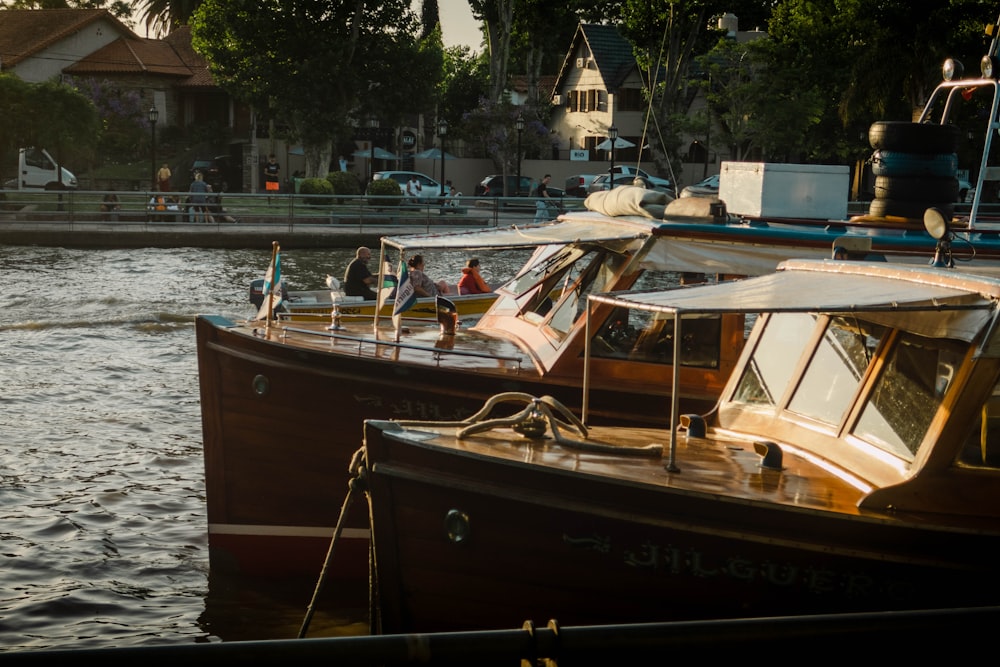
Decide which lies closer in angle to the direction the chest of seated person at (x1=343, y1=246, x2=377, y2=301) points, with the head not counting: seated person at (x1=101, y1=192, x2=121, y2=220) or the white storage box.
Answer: the white storage box

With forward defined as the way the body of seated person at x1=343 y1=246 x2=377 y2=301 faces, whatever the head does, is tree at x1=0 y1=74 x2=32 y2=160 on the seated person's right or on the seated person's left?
on the seated person's left

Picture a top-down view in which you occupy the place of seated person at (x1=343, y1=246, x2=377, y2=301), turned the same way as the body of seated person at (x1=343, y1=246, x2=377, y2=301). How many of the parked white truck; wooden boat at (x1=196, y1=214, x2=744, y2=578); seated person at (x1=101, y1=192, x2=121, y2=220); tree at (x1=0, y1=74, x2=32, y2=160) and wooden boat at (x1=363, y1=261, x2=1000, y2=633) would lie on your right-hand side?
2

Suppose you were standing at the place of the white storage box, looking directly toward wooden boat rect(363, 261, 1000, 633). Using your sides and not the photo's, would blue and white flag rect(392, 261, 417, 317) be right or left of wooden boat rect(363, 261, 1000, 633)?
right

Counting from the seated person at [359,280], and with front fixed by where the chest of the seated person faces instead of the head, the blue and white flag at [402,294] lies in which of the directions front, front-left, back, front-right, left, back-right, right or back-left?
right

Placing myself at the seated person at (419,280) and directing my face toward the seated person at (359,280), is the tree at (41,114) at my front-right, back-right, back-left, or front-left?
front-right

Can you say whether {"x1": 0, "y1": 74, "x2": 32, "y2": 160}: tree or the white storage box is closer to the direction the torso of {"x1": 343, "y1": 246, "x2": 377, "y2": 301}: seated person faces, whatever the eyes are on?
the white storage box

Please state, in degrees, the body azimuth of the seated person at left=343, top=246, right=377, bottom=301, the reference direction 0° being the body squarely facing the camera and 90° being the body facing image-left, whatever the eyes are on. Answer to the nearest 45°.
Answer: approximately 270°

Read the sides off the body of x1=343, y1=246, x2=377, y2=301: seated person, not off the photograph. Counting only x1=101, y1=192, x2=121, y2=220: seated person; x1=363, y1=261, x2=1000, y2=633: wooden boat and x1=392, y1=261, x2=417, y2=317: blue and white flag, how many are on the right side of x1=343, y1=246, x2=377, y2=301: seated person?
2

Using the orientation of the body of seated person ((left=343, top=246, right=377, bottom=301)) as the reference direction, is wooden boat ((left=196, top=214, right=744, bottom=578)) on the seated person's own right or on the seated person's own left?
on the seated person's own right

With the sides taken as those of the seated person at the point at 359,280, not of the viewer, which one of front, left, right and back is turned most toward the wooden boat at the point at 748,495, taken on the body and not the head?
right

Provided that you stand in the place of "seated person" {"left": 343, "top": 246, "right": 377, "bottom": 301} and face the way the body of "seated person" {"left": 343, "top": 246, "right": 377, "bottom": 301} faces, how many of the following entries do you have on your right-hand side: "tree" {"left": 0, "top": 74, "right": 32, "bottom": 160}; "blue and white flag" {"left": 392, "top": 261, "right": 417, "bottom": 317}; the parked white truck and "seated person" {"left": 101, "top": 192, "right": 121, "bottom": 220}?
1

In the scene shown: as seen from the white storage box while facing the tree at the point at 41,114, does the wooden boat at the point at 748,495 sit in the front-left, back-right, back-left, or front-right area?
back-left

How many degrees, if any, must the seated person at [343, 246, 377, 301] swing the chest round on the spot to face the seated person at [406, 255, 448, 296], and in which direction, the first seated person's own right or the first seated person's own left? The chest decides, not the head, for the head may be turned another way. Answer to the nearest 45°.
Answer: approximately 45° to the first seated person's own right
